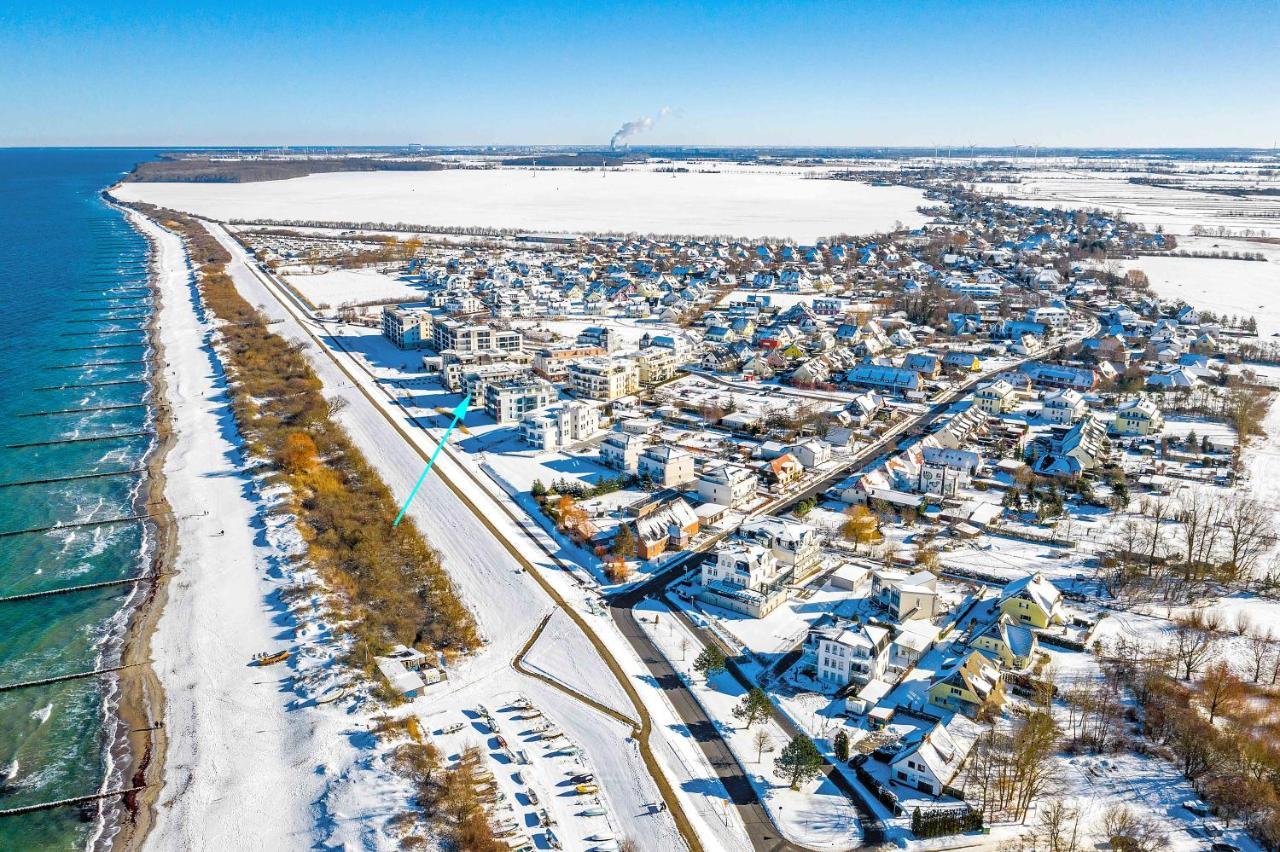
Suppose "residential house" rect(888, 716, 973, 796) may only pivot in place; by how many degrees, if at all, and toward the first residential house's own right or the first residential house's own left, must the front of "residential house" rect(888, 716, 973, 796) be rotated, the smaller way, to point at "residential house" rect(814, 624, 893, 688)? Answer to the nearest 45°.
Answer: approximately 90° to the first residential house's own right

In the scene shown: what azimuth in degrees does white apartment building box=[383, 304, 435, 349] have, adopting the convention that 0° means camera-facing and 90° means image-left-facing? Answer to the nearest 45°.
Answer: approximately 45°

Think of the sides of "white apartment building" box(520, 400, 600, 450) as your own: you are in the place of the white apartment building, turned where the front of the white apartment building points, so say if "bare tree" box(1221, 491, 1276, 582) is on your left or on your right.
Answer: on your left

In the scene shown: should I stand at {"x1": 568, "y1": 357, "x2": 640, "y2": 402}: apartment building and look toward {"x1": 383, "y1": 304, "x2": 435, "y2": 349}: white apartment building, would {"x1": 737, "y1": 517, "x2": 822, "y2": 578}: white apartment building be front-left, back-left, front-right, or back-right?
back-left

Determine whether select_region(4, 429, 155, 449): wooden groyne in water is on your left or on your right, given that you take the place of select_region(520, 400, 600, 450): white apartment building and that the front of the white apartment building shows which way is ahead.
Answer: on your right

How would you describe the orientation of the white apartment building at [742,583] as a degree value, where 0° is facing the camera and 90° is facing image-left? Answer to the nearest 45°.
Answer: approximately 45°

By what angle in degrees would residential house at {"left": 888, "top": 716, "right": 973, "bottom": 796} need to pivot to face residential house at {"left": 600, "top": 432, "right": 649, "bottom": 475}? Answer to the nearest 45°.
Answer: approximately 90° to its right
